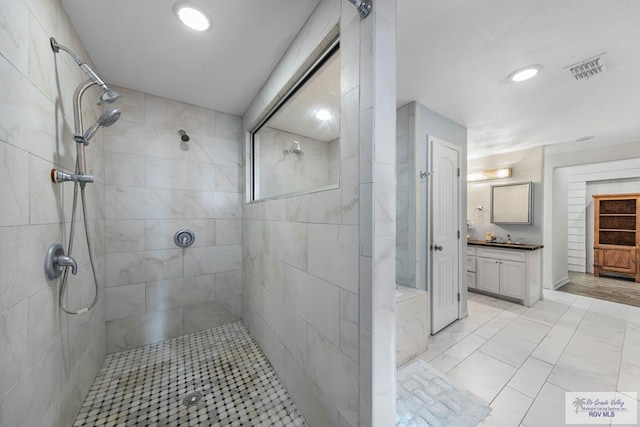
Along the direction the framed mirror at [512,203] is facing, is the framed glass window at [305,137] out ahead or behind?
ahead

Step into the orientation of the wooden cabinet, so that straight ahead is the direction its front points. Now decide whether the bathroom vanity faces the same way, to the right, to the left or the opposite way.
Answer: the same way

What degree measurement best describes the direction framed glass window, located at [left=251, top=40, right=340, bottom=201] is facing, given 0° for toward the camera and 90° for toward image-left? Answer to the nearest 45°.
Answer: approximately 45°

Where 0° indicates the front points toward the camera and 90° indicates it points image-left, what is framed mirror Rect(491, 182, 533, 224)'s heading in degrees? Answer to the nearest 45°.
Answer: approximately 45°

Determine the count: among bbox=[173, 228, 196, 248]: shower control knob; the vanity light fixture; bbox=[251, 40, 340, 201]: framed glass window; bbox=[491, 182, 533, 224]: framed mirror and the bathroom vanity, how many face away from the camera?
0

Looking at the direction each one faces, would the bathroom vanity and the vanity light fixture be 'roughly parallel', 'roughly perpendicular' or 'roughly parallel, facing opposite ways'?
roughly parallel

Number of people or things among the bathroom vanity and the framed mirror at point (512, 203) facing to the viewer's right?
0

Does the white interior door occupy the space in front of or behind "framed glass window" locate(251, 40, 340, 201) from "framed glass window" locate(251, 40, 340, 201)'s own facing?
behind

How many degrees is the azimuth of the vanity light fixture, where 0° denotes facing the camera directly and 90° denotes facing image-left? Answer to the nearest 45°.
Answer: approximately 45°

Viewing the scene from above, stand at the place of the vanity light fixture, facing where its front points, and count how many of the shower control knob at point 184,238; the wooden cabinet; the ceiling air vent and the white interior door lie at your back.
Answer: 1

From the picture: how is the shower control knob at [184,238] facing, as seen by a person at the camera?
facing the viewer

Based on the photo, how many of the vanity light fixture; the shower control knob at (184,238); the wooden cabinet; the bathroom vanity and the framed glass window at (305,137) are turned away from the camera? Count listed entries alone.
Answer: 0

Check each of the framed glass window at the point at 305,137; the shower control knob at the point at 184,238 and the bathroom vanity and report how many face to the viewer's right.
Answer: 0
